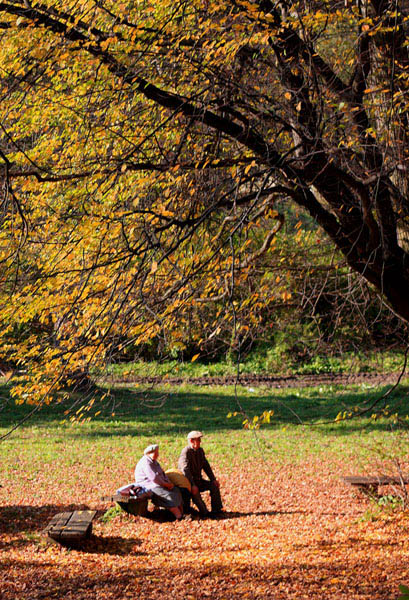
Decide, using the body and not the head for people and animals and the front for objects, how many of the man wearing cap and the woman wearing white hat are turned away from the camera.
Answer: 0

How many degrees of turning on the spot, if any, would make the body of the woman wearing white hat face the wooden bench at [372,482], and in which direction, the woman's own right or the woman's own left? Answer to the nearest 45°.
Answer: approximately 45° to the woman's own left

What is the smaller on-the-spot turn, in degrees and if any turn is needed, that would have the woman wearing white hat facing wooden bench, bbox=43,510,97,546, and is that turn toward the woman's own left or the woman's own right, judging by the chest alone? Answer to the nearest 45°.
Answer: approximately 90° to the woman's own right

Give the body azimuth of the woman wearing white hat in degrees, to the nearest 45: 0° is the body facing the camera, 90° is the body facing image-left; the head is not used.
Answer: approximately 315°

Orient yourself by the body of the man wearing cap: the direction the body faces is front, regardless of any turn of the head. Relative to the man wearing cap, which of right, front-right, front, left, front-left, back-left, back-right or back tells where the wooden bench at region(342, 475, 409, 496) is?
front-left
